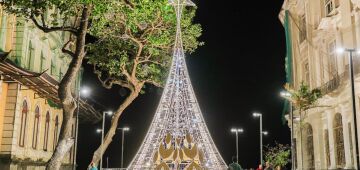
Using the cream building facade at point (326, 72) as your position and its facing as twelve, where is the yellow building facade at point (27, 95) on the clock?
the yellow building facade at point (27, 95) is roughly at 1 o'clock from the cream building facade at point (326, 72).

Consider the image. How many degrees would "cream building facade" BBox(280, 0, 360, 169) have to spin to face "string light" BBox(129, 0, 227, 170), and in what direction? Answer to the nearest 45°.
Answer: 0° — it already faces it

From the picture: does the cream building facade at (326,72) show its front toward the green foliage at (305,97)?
yes

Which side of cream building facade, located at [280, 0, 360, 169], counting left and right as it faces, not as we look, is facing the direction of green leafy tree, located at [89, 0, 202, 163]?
front

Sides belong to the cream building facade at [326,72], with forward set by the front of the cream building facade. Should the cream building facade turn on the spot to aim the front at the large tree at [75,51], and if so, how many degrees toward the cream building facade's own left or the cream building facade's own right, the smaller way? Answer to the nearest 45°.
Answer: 0° — it already faces it
